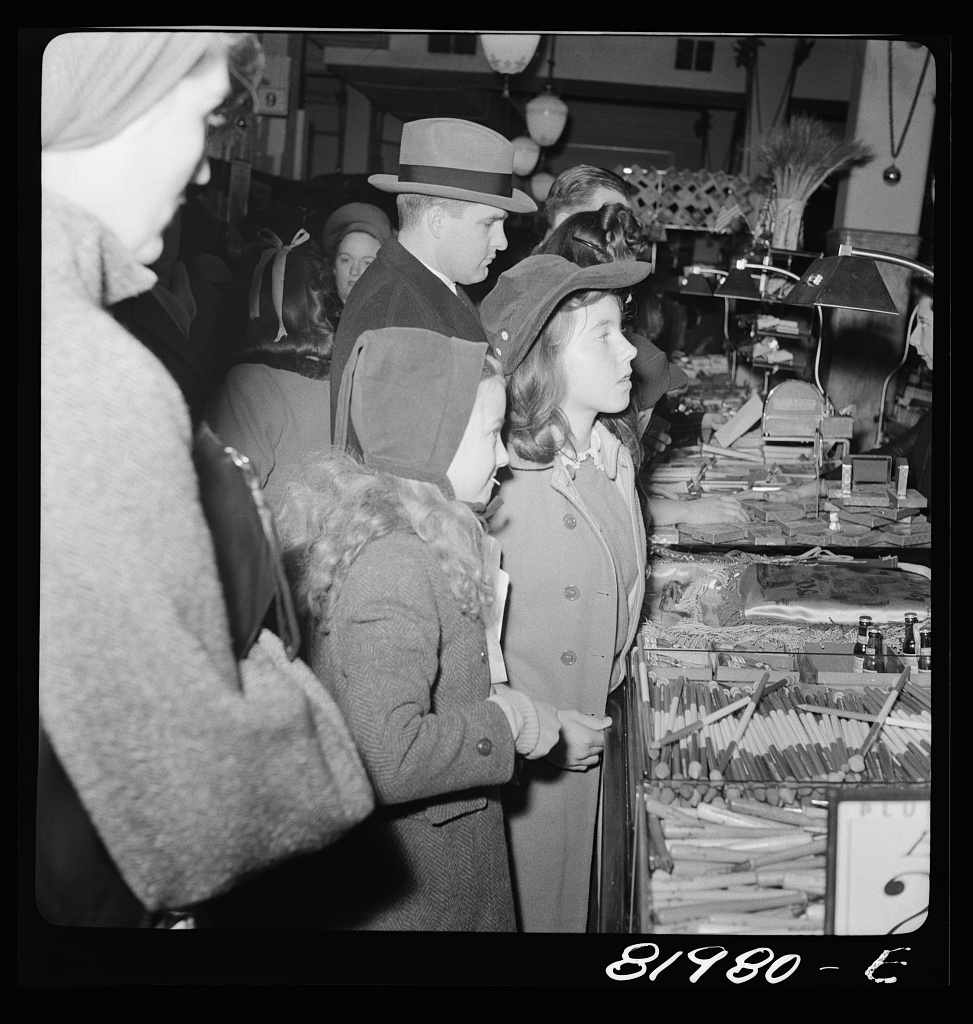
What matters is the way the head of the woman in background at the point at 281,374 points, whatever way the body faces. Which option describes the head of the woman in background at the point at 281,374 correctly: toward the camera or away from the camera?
away from the camera

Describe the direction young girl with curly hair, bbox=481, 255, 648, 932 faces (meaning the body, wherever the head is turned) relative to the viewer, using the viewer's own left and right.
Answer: facing the viewer and to the right of the viewer

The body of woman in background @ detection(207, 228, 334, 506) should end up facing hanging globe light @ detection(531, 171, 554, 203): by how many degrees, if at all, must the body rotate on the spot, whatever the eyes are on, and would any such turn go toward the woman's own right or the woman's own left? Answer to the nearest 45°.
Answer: approximately 45° to the woman's own right

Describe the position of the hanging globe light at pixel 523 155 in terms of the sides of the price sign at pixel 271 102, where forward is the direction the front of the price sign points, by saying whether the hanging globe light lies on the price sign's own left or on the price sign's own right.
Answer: on the price sign's own left

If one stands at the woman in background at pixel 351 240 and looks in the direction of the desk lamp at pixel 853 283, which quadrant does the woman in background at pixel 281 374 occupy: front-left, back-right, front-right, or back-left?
back-right

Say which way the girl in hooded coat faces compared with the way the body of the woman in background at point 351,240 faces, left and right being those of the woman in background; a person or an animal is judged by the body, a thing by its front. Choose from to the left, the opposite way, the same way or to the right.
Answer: to the left

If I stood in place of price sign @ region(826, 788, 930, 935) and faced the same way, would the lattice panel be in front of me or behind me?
behind

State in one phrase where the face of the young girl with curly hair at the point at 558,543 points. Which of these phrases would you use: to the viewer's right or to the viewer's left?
to the viewer's right

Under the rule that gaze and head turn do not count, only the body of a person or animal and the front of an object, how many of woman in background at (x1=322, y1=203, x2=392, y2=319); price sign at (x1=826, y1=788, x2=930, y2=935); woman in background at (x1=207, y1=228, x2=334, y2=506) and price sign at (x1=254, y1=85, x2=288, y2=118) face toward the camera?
3

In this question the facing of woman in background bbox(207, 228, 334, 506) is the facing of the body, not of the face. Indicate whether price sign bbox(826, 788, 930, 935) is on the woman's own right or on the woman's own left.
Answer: on the woman's own right

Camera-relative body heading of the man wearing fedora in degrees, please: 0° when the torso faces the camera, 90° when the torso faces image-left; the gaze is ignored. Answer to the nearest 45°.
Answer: approximately 270°

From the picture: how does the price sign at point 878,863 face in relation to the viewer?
toward the camera

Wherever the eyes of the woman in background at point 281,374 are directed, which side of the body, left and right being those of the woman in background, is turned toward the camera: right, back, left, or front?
back
